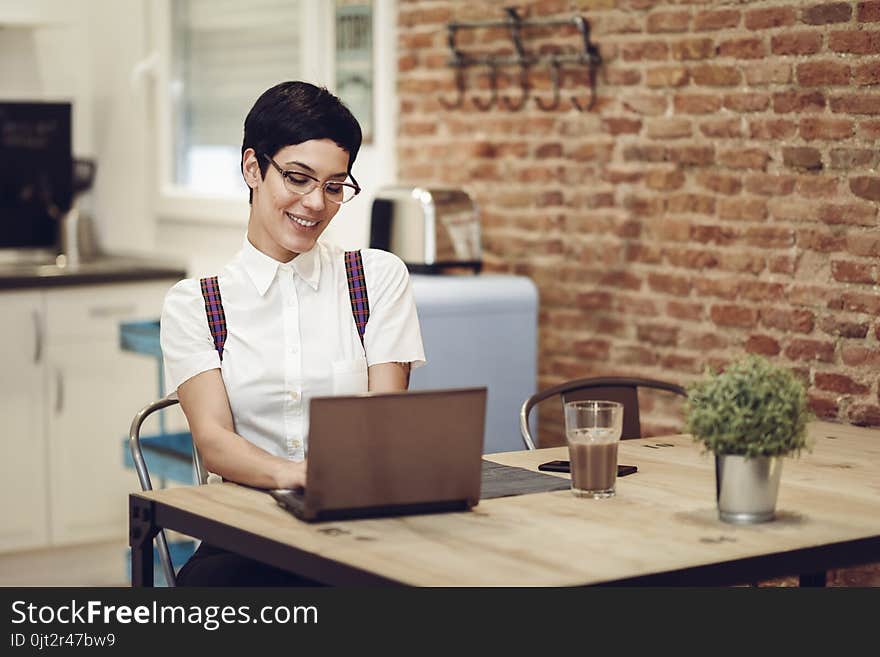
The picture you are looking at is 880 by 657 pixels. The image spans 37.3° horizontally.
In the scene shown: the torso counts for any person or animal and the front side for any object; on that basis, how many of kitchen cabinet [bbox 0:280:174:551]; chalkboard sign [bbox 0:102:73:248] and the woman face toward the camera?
3

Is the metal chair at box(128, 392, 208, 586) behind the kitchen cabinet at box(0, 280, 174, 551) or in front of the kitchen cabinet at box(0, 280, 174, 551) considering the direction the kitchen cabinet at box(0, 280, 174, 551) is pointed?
in front

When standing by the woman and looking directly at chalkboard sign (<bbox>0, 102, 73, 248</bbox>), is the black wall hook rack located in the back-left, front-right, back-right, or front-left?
front-right

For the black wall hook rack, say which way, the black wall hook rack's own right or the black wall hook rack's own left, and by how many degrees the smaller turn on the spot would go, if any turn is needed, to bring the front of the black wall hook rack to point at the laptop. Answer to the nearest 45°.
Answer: approximately 45° to the black wall hook rack's own left

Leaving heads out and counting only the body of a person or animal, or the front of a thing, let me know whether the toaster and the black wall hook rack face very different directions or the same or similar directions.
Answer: same or similar directions

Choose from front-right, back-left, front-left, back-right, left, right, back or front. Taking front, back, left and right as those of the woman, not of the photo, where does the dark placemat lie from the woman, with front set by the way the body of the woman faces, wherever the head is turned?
front-left

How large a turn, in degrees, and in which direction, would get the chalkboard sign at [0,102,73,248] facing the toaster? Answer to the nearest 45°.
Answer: approximately 45° to its left

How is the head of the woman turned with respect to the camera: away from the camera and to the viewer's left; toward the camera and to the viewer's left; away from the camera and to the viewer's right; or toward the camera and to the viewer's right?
toward the camera and to the viewer's right

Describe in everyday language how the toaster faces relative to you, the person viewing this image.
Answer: facing the viewer and to the left of the viewer

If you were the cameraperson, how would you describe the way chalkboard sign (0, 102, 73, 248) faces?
facing the viewer

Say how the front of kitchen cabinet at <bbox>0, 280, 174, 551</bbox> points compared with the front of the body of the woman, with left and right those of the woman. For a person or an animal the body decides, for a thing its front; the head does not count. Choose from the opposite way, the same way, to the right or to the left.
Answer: the same way

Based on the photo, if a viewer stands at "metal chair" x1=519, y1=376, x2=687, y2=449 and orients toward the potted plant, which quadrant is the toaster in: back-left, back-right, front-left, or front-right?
back-right

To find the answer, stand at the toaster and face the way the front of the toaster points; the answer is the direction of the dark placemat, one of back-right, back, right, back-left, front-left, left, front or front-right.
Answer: front-left
